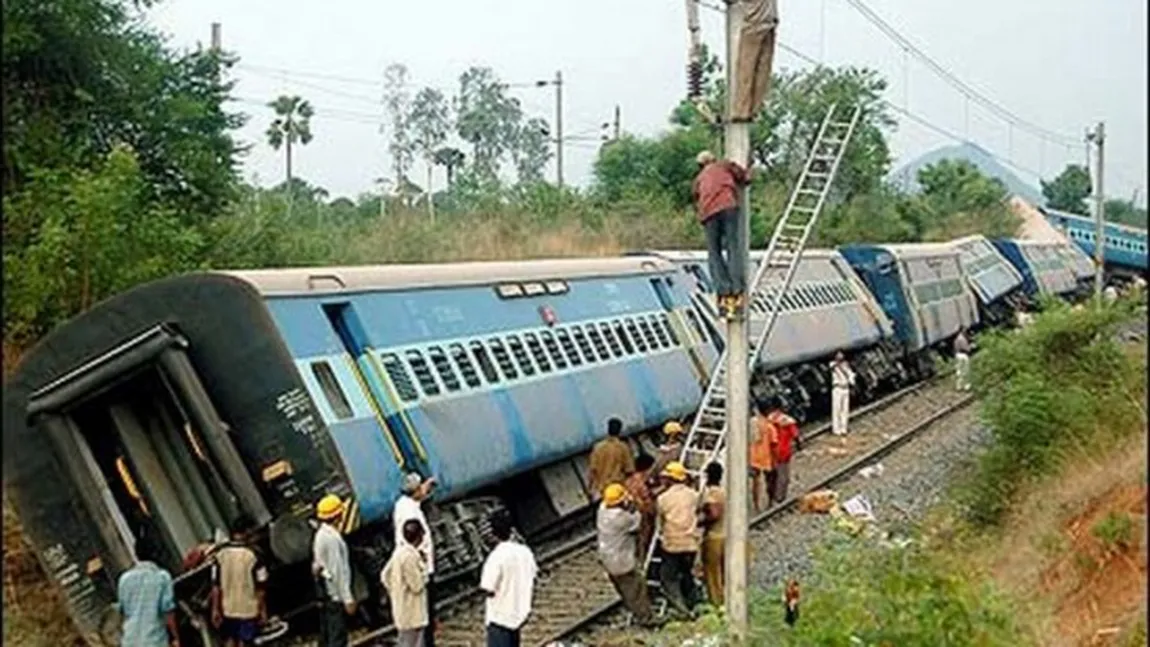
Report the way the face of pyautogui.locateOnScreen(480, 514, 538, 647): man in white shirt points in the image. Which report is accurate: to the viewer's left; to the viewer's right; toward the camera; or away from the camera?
away from the camera

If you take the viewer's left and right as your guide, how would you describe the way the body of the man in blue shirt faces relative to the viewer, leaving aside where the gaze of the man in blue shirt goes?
facing away from the viewer
